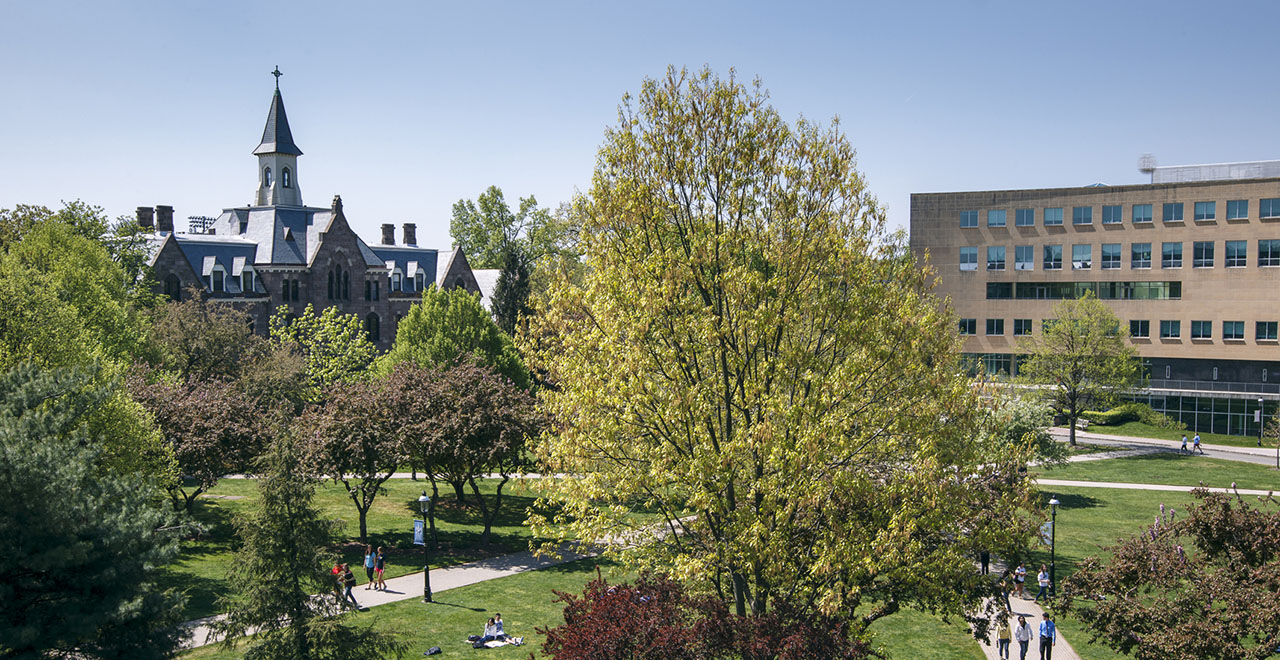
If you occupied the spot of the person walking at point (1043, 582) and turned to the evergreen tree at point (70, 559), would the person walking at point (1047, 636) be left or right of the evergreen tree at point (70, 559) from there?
left

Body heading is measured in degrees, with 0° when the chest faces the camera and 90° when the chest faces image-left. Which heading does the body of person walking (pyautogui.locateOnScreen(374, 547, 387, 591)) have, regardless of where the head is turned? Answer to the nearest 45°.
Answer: approximately 45°

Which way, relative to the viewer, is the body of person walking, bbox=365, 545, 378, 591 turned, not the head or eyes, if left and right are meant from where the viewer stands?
facing the viewer and to the left of the viewer

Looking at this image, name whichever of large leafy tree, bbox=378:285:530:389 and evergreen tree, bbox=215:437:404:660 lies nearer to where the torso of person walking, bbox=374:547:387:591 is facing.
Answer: the evergreen tree

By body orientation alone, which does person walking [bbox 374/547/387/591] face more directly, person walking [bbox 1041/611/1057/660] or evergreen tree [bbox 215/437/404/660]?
the evergreen tree

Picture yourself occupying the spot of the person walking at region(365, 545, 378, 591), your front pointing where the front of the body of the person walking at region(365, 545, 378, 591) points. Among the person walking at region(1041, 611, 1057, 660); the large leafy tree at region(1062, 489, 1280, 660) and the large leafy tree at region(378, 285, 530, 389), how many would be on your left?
2

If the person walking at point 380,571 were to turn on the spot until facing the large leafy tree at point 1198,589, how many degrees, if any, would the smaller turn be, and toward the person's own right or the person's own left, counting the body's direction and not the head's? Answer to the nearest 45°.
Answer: approximately 90° to the person's own left

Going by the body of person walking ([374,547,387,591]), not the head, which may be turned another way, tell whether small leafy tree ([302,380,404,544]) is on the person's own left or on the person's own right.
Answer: on the person's own right

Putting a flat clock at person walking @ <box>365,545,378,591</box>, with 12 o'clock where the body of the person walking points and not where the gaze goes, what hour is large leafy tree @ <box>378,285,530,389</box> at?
The large leafy tree is roughly at 5 o'clock from the person walking.

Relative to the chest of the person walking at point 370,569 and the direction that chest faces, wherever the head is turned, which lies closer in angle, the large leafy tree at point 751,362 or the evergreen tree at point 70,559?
the evergreen tree
